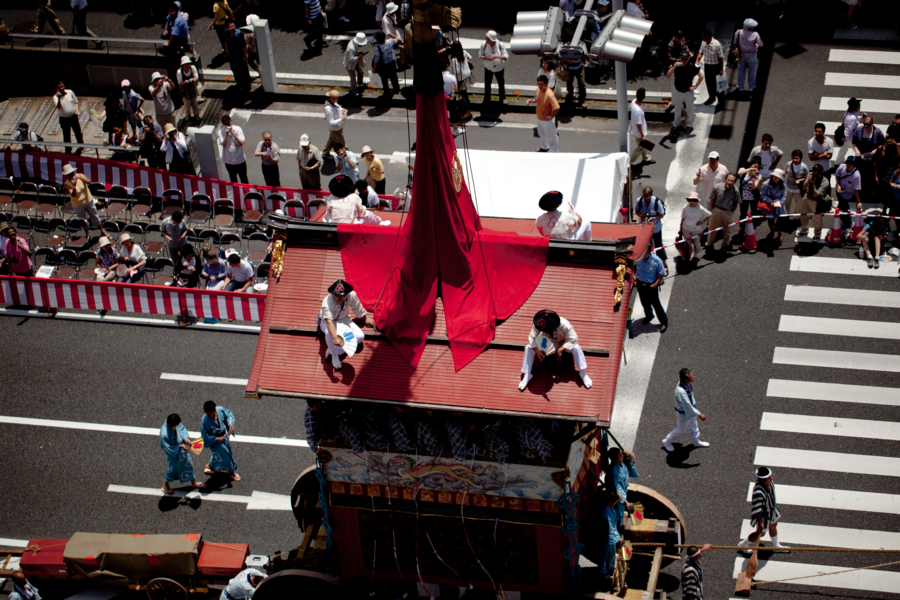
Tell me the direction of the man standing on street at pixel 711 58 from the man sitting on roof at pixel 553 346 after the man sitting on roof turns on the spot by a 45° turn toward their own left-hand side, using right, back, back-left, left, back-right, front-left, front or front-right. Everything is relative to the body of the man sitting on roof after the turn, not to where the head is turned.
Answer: back-left

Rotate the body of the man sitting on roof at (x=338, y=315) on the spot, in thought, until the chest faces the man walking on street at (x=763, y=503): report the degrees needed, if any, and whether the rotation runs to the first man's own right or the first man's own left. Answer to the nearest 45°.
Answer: approximately 90° to the first man's own left

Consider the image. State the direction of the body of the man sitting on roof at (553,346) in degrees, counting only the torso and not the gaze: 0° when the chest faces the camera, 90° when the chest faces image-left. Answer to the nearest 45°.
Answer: approximately 0°

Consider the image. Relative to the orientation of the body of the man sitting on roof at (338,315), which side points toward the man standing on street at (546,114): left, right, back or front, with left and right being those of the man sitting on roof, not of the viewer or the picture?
back
